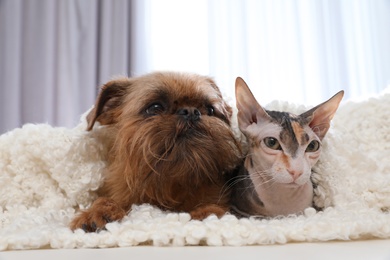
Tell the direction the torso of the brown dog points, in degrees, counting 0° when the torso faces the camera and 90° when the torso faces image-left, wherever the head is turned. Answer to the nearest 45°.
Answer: approximately 0°
